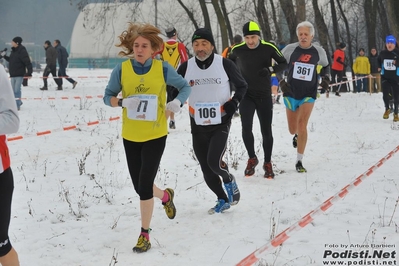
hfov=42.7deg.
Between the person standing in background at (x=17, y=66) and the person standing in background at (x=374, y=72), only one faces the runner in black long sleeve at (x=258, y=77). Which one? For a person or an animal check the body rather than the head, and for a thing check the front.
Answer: the person standing in background at (x=374, y=72)

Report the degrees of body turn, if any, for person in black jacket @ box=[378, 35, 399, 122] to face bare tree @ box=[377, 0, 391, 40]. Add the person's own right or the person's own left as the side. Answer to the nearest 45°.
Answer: approximately 180°

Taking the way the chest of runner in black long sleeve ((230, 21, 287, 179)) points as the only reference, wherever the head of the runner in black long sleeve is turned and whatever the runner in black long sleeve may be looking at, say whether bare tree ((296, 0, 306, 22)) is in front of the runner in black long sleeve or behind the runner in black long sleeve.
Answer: behind

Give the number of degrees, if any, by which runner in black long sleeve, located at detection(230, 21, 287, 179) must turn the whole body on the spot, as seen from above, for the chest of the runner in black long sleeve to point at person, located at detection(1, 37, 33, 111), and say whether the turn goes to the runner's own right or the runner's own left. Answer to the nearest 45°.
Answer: approximately 135° to the runner's own right

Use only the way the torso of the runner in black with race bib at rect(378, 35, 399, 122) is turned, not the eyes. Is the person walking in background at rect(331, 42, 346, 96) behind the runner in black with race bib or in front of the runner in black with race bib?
behind
